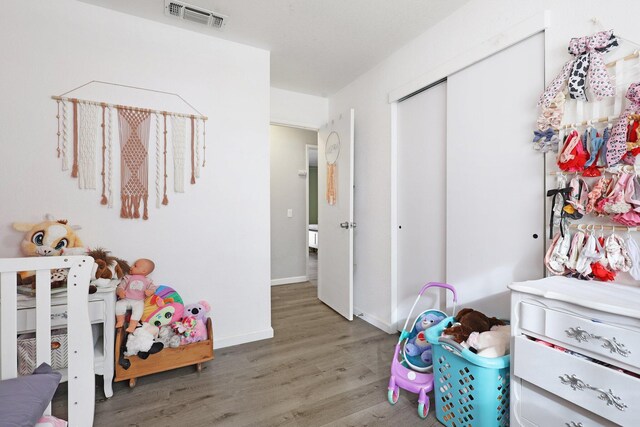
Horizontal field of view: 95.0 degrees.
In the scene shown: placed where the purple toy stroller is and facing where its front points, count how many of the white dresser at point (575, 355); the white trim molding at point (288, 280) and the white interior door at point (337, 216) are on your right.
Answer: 2

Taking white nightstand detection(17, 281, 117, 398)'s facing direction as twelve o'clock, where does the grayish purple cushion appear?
The grayish purple cushion is roughly at 2 o'clock from the white nightstand.

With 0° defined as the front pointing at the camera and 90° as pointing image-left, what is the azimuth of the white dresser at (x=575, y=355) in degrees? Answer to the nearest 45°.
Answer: approximately 45°

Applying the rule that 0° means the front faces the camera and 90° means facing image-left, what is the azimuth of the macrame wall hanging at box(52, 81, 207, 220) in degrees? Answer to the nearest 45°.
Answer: approximately 315°

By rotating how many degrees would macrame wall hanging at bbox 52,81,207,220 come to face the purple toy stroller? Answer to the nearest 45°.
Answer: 0° — it already faces it

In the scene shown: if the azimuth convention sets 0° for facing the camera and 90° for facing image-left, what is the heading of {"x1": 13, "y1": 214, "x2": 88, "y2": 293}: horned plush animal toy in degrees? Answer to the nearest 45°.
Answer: approximately 0°

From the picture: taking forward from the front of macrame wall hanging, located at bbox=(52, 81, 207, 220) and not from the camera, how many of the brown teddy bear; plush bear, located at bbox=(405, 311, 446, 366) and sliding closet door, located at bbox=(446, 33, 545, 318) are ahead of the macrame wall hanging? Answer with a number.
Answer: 3

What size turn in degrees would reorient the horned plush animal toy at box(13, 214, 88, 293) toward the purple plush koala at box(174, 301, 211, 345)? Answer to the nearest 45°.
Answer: approximately 90° to its left

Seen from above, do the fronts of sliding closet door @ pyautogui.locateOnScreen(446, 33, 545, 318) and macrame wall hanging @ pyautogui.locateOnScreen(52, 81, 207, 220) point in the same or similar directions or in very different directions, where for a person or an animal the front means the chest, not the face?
very different directions
